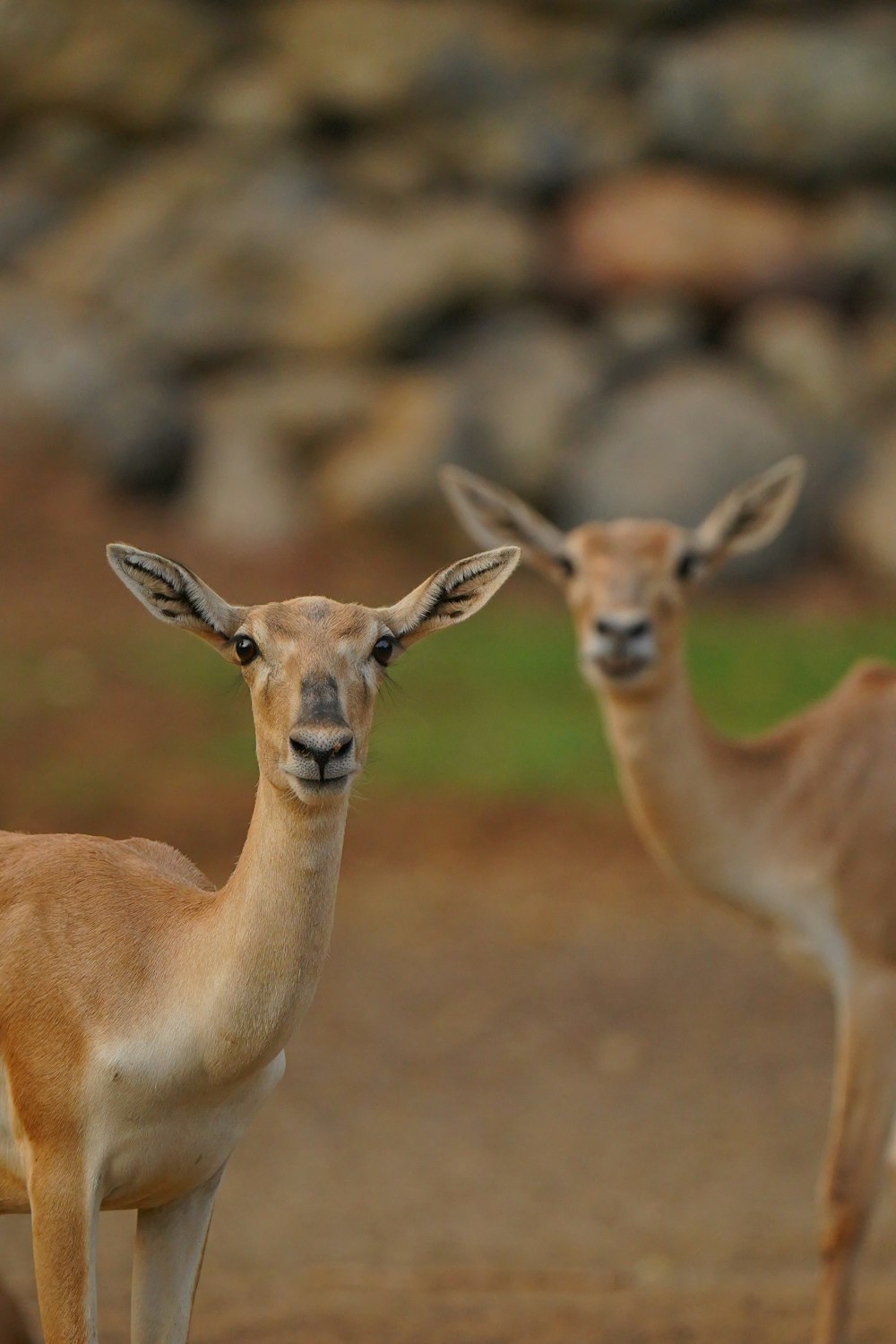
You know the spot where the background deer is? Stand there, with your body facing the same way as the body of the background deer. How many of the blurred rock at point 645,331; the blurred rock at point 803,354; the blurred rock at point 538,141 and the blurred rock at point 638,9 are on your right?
4

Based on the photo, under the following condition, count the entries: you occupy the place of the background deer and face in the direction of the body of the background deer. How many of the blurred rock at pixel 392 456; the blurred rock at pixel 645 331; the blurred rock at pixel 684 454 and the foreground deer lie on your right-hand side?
3

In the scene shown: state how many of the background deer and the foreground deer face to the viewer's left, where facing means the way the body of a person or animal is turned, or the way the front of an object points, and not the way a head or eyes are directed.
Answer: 1

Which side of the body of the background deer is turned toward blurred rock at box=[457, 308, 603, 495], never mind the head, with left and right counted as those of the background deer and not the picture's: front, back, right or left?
right

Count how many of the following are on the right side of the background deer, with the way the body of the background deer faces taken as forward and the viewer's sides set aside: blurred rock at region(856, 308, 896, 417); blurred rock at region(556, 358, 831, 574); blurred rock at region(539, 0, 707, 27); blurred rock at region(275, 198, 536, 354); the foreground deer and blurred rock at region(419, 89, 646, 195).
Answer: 5

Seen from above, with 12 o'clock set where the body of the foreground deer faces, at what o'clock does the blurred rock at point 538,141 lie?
The blurred rock is roughly at 8 o'clock from the foreground deer.

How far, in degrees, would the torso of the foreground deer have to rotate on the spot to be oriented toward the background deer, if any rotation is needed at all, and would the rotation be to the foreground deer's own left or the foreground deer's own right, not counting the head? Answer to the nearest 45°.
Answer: approximately 90° to the foreground deer's own left

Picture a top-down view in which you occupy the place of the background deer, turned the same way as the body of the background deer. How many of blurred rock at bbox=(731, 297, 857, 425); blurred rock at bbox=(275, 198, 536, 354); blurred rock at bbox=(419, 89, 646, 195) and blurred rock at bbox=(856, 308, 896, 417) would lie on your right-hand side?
4

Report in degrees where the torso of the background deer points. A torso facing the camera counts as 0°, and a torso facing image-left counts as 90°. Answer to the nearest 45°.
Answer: approximately 90°

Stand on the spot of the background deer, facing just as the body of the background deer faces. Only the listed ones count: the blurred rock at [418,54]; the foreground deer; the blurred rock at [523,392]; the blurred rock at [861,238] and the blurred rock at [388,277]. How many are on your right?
4

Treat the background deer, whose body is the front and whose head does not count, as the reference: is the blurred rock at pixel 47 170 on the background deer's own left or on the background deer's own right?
on the background deer's own right

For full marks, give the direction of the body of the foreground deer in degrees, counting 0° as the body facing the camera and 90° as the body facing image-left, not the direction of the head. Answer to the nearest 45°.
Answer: approximately 315°

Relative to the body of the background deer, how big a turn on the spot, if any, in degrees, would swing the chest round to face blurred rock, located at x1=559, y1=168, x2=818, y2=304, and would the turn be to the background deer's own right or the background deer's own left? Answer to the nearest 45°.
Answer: approximately 90° to the background deer's own right

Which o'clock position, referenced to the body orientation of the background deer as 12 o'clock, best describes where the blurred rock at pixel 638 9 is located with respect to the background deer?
The blurred rock is roughly at 3 o'clock from the background deer.

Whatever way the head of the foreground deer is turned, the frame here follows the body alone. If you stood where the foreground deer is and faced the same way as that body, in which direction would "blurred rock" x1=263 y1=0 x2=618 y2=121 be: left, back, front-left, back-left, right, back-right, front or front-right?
back-left
